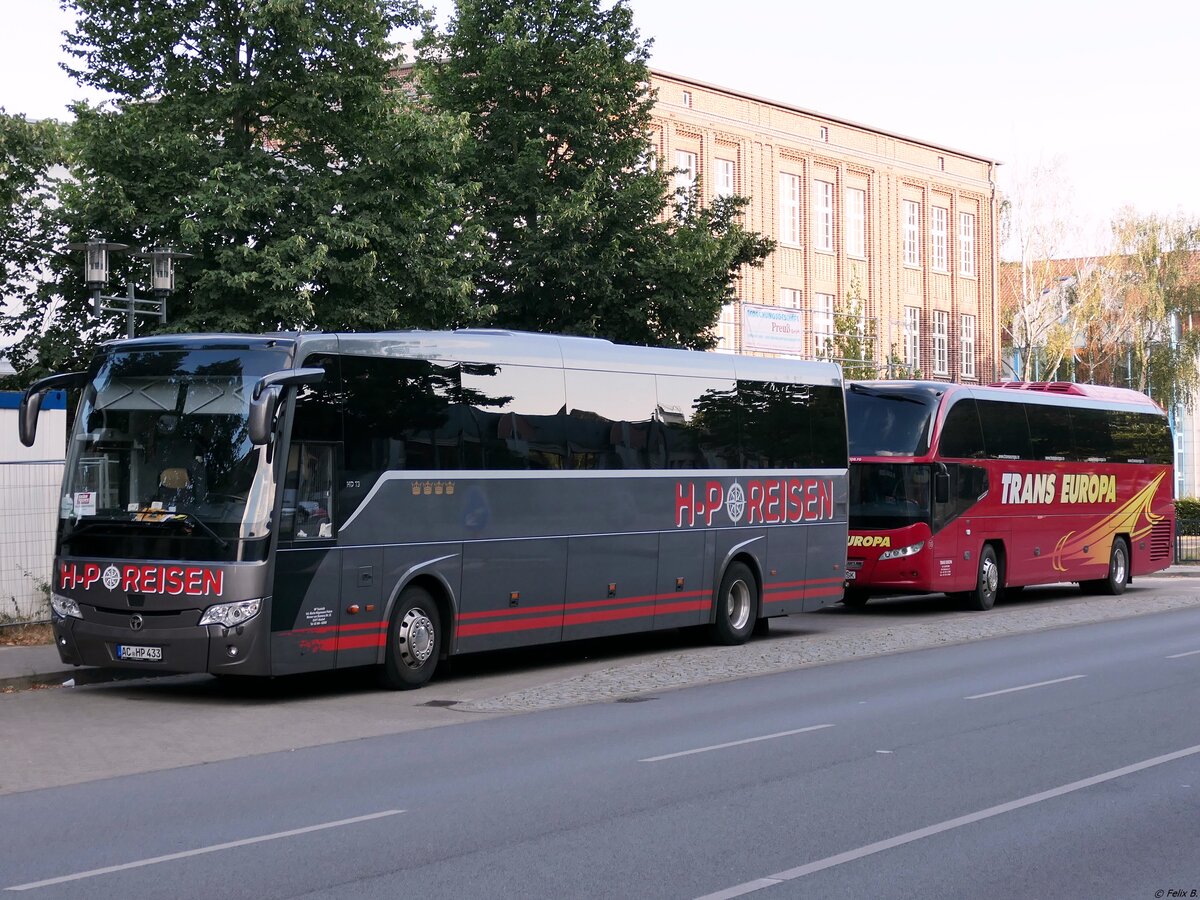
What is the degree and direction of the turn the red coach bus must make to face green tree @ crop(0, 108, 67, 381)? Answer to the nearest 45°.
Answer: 0° — it already faces it

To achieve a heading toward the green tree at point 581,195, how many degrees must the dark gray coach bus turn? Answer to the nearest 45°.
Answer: approximately 135° to its right

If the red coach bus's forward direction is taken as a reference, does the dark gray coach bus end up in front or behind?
in front

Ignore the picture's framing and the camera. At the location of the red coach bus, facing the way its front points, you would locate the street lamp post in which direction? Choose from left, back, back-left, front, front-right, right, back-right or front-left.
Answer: front

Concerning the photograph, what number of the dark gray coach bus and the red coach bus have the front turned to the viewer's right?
0

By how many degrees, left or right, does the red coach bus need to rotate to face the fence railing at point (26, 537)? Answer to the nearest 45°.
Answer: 0° — it already faces it

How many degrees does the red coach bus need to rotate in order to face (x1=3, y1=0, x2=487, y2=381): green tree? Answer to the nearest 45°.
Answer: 0° — it already faces it

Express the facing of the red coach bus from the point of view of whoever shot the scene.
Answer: facing the viewer and to the left of the viewer

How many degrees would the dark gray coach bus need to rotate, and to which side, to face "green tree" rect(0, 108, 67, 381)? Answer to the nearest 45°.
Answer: approximately 90° to its right

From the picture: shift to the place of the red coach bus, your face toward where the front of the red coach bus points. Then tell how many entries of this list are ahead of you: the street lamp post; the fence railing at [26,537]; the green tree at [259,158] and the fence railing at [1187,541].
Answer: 3

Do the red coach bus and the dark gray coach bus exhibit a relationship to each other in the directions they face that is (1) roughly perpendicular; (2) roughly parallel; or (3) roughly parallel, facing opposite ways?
roughly parallel
